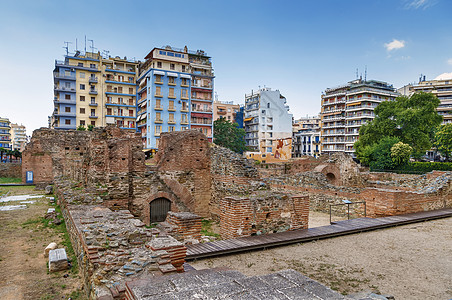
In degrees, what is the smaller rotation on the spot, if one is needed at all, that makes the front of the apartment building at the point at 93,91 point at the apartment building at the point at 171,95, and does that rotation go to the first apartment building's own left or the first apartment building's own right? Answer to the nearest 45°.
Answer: approximately 45° to the first apartment building's own left

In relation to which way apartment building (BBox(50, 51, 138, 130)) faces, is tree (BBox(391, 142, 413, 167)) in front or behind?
in front

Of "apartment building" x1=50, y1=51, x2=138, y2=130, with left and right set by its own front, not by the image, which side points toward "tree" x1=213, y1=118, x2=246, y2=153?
left

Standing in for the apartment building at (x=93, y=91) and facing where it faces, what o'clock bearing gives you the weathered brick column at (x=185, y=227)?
The weathered brick column is roughly at 12 o'clock from the apartment building.

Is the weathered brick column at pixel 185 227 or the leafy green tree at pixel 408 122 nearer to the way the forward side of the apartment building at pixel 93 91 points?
the weathered brick column

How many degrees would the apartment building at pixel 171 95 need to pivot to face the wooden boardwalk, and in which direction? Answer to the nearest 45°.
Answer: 0° — it already faces it

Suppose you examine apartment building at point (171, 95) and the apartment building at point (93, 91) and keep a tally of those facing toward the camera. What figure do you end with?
2

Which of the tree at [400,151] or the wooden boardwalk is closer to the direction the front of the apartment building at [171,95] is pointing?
the wooden boardwalk

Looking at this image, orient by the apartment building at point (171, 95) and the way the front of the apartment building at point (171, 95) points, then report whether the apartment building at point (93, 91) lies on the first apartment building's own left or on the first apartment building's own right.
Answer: on the first apartment building's own right

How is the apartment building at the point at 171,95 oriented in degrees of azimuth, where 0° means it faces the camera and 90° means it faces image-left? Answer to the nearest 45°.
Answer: approximately 0°
